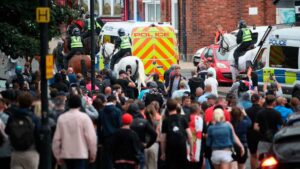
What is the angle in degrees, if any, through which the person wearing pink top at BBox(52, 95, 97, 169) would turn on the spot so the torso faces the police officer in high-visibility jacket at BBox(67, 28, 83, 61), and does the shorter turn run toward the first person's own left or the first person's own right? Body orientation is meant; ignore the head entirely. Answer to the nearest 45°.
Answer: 0° — they already face them

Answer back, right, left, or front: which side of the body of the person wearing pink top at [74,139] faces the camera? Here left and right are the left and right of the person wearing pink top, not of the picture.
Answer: back

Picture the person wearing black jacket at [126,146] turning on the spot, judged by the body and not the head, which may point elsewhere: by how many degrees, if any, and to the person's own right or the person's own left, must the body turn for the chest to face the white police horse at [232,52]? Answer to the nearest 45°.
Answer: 0° — they already face it

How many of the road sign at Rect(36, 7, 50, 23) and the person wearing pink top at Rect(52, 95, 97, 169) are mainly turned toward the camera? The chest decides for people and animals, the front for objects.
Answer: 1

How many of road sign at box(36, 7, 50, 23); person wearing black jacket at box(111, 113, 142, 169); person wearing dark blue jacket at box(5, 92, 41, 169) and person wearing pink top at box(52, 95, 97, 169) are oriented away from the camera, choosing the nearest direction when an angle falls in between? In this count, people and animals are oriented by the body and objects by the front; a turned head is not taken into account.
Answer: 3

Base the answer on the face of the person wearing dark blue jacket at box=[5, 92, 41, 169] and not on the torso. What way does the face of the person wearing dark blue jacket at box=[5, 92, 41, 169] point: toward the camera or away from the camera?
away from the camera
